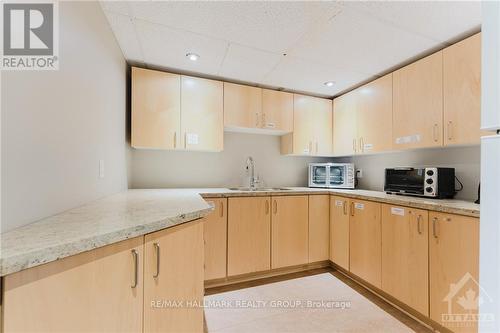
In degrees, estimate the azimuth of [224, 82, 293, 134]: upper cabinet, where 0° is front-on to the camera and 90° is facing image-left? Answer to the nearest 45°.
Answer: approximately 315°

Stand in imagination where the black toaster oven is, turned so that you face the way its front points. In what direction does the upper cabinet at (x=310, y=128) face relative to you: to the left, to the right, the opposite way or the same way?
to the left

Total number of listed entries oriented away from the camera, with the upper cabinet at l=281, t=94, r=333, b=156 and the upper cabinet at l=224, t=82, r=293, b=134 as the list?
0

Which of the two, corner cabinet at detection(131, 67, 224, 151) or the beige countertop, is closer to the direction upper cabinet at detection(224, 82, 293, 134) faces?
the beige countertop

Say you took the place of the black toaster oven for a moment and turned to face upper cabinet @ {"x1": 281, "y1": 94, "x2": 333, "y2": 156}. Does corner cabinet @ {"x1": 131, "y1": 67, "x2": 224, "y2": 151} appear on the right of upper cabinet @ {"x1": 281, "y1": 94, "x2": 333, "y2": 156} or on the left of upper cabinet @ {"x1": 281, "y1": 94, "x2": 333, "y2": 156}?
left

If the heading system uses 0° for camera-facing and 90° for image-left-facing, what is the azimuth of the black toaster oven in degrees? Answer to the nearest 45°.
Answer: approximately 45°

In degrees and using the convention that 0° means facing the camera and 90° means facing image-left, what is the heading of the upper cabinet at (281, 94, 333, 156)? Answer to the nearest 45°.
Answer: approximately 315°

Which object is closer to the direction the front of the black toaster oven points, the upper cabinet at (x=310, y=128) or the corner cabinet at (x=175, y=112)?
the corner cabinet
